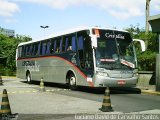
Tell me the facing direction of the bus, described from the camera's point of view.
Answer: facing the viewer and to the right of the viewer
